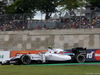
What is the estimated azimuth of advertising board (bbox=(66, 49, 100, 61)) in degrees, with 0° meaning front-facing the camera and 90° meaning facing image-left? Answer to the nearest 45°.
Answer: approximately 0°

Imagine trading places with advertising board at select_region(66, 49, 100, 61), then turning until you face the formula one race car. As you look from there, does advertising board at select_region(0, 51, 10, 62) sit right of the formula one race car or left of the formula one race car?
right

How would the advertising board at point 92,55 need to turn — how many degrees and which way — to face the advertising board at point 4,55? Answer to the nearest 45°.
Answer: approximately 90° to its right

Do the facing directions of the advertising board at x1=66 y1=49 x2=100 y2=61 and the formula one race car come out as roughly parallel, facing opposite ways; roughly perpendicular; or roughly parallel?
roughly perpendicular

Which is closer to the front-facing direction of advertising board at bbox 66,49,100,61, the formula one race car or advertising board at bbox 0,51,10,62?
the formula one race car

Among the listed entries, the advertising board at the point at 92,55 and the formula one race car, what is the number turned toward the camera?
1

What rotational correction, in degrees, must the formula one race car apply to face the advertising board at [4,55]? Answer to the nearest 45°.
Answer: approximately 45° to its right

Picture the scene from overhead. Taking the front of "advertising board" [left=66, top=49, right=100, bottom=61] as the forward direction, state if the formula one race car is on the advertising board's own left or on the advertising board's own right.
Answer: on the advertising board's own right

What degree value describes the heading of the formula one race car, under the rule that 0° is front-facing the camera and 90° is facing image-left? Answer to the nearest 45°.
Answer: approximately 90°
